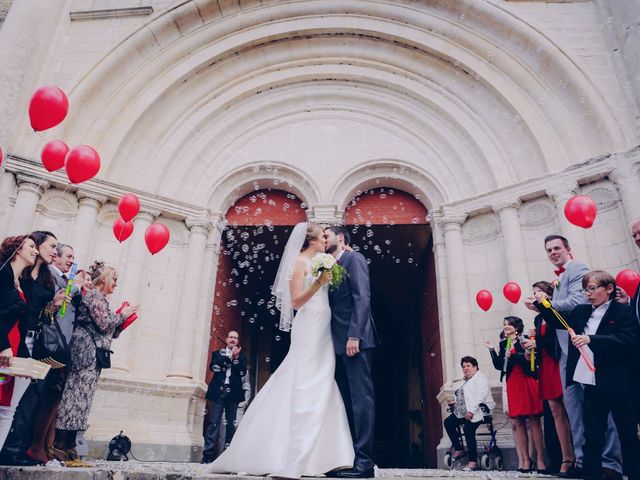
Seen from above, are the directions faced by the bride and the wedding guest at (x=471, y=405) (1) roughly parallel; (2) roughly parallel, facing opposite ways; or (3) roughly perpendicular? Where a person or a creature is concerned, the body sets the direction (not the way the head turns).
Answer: roughly parallel, facing opposite ways

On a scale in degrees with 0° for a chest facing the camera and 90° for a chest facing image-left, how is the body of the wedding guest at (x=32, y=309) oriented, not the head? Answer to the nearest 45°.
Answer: approximately 270°

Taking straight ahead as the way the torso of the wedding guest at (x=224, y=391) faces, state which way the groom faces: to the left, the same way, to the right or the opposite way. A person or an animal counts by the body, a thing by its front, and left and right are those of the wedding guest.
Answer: to the right

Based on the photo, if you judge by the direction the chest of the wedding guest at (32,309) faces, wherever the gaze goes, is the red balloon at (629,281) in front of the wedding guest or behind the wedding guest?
in front

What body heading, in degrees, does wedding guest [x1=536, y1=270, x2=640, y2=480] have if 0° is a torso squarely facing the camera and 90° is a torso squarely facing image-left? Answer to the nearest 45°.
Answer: approximately 45°

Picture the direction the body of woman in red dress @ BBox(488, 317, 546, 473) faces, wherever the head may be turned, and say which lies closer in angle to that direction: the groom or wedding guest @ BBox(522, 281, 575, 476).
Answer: the groom

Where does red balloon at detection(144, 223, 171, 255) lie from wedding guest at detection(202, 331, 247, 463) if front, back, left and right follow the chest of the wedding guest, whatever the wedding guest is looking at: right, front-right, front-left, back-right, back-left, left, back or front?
front-right

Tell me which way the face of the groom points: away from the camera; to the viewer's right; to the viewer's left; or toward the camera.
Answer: to the viewer's left

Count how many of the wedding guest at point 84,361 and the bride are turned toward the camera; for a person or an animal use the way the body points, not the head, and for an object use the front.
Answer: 0

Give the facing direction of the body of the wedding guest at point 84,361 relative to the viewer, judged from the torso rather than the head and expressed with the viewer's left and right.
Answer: facing to the right of the viewer

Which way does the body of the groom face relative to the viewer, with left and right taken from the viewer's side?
facing to the left of the viewer

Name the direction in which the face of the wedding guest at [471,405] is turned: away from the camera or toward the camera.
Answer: toward the camera

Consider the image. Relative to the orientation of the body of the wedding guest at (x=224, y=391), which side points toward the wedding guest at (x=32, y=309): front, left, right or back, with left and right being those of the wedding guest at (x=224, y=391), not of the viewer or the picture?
front

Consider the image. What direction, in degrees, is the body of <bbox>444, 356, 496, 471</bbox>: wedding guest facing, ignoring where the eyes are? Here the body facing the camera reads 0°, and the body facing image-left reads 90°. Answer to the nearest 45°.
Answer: approximately 45°

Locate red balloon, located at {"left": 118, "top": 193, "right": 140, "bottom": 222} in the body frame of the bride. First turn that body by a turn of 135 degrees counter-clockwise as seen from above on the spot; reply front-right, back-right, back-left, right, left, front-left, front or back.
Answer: front

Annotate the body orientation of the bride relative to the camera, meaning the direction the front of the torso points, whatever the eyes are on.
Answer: to the viewer's right

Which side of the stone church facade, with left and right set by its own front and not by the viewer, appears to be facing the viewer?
front

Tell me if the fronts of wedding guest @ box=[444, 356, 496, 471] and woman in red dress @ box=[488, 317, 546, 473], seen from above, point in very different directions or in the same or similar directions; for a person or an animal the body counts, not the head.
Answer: same or similar directions

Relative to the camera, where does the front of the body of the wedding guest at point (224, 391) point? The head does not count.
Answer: toward the camera
